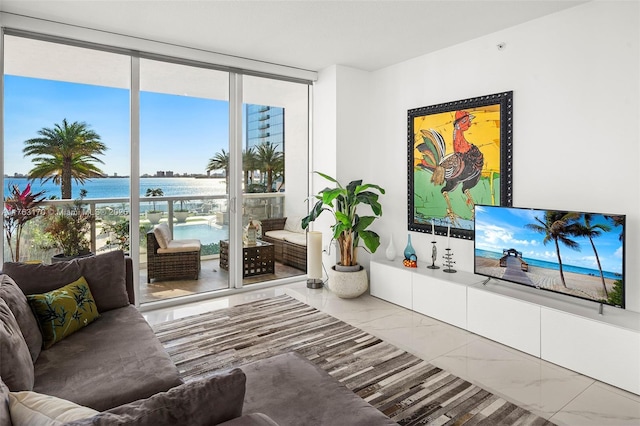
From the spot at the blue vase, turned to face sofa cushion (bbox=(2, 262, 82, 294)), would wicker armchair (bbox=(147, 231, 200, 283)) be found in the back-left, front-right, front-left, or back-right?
front-right

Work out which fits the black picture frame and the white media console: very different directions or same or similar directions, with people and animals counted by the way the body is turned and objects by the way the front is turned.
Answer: same or similar directions

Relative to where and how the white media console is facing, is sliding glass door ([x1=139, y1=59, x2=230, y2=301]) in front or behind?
in front

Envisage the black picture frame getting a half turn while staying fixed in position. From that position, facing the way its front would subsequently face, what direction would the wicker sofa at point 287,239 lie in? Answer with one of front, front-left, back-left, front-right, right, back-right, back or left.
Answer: back-left

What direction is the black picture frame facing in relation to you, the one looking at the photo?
facing the viewer and to the left of the viewer

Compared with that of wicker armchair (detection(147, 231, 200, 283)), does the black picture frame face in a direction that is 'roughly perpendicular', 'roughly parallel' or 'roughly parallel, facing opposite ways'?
roughly parallel, facing opposite ways

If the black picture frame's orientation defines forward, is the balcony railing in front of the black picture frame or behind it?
in front

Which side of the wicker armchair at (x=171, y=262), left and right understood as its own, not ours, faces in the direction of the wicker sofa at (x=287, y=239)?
front

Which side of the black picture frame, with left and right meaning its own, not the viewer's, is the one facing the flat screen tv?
left

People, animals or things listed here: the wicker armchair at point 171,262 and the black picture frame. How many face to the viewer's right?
1

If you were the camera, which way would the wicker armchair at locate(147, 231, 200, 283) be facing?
facing to the right of the viewer

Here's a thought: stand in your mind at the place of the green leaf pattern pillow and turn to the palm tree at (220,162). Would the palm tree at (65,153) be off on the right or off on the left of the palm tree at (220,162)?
left

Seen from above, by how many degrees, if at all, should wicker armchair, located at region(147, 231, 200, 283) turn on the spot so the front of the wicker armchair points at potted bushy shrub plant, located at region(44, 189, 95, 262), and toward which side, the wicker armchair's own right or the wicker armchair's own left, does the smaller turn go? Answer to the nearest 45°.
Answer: approximately 180°

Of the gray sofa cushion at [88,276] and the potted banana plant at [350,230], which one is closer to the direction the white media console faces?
the gray sofa cushion

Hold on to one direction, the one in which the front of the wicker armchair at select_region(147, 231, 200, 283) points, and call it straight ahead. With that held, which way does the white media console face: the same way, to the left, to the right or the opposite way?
the opposite way

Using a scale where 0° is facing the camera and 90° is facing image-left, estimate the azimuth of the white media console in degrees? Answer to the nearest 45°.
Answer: approximately 45°
